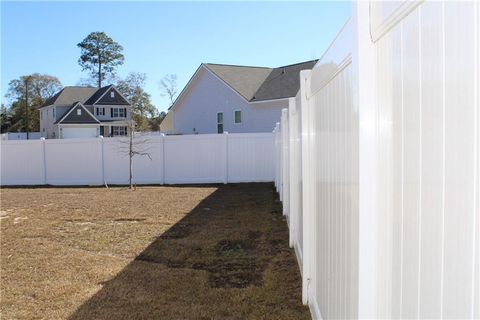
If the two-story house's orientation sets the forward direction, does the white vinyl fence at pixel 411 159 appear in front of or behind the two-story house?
in front

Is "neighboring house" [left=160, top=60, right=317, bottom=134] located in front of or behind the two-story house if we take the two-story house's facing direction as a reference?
in front

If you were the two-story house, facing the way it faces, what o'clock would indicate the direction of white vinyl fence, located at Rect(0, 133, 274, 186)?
The white vinyl fence is roughly at 12 o'clock from the two-story house.

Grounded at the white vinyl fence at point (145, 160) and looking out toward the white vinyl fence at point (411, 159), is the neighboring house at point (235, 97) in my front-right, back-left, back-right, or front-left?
back-left

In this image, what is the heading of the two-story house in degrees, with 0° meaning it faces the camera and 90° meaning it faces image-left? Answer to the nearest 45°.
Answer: approximately 0°
